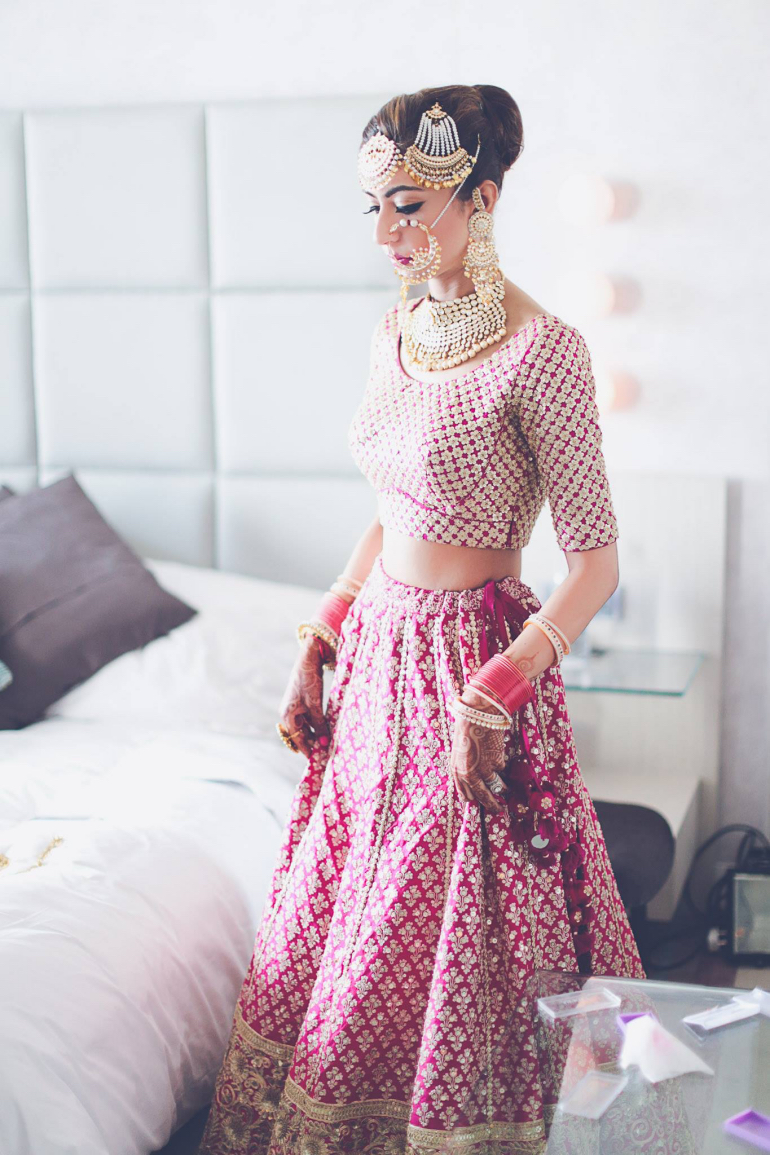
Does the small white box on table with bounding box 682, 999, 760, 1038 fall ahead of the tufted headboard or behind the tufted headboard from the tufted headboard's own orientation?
ahead

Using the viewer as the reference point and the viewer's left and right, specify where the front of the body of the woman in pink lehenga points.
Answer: facing the viewer and to the left of the viewer

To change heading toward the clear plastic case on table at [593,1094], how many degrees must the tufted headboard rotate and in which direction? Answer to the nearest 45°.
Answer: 0° — it already faces it

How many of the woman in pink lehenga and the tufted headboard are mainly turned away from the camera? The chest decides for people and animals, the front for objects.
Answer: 0

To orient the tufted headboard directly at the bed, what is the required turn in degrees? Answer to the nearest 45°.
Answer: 0° — it already faces it
